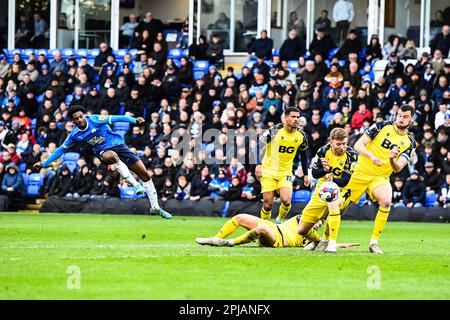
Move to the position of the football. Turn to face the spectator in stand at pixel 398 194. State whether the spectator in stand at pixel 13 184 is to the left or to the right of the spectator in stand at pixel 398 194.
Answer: left

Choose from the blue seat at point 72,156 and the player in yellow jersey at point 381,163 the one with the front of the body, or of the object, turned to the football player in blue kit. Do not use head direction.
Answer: the blue seat

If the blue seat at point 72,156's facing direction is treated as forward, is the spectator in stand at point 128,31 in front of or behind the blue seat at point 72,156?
behind

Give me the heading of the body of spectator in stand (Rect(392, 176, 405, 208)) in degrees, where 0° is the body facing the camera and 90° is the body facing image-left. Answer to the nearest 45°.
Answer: approximately 0°

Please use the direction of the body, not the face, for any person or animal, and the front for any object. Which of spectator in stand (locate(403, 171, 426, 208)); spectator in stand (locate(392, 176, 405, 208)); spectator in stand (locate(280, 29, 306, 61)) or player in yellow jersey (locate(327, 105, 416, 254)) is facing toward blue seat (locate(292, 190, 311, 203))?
spectator in stand (locate(280, 29, 306, 61))

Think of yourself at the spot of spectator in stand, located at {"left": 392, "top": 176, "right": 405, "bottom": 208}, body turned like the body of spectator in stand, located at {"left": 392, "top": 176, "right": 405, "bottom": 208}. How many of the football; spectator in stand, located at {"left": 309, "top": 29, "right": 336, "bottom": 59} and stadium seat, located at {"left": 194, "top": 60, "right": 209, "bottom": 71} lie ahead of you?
1

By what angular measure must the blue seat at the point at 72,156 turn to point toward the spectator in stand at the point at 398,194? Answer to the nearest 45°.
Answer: approximately 45° to its left

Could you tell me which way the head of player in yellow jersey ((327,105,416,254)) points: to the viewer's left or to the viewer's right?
to the viewer's left
